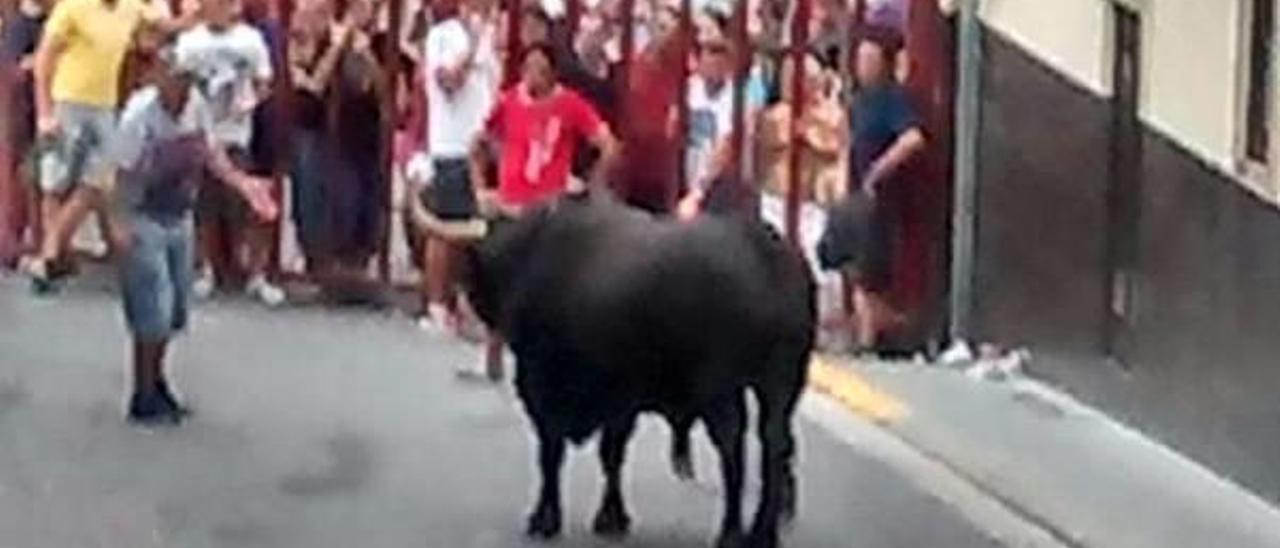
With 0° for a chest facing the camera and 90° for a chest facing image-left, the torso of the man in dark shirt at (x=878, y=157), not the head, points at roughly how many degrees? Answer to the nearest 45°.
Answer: approximately 45°

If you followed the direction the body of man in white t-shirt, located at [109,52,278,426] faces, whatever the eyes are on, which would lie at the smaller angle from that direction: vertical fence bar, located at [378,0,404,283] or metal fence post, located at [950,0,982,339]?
the metal fence post

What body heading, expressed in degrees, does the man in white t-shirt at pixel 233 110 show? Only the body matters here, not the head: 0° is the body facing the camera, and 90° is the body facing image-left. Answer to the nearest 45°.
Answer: approximately 0°

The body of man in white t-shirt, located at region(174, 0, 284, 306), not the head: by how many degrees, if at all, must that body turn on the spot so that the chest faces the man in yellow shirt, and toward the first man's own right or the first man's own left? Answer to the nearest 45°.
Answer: approximately 90° to the first man's own right

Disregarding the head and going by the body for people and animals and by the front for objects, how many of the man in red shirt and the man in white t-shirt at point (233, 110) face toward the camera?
2

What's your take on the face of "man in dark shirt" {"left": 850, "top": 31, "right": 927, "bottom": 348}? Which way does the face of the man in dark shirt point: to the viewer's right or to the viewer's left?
to the viewer's left

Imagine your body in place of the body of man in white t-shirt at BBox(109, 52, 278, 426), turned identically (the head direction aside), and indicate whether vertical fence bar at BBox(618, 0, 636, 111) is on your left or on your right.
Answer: on your left

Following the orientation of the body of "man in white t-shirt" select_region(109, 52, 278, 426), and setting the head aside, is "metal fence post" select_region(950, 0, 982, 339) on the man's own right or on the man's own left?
on the man's own left

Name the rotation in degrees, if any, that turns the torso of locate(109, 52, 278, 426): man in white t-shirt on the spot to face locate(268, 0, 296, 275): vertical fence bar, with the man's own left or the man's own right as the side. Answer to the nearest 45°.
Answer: approximately 135° to the man's own left
